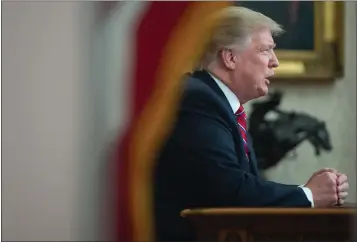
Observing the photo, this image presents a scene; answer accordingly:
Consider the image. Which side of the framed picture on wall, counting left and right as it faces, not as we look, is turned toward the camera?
front

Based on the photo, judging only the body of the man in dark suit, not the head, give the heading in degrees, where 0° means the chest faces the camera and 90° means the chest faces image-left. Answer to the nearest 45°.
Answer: approximately 270°

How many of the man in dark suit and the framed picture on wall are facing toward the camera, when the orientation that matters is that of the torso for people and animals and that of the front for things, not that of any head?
1

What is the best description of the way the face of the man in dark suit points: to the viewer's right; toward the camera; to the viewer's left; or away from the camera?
to the viewer's right

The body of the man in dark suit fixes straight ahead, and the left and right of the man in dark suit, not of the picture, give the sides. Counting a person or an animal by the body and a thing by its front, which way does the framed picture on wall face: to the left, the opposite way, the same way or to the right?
to the right
